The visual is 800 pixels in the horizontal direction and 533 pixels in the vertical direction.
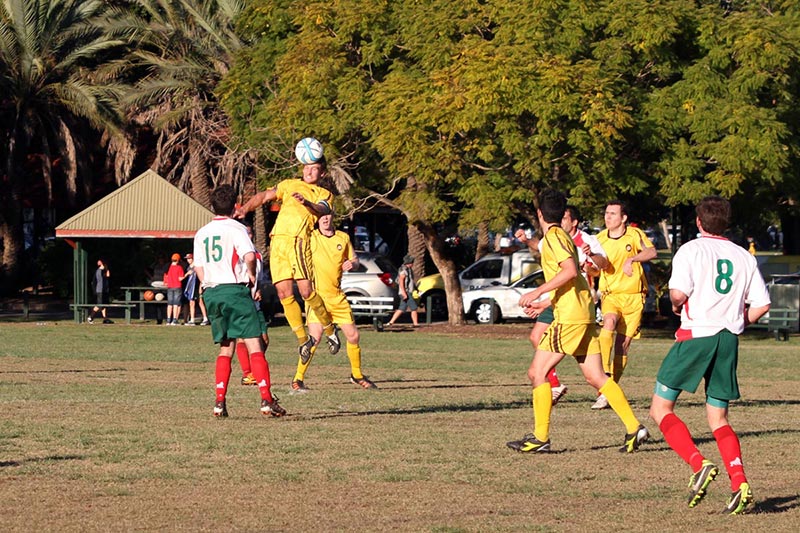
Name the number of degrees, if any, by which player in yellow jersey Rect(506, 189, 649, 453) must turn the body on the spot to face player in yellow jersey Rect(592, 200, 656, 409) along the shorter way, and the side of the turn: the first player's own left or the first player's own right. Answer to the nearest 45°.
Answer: approximately 90° to the first player's own right

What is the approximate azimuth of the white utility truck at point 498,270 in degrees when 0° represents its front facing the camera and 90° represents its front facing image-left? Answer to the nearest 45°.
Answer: approximately 90°

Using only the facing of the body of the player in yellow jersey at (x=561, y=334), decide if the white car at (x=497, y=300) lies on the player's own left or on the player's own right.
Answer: on the player's own right

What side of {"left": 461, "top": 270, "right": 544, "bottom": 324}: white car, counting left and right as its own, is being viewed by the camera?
left

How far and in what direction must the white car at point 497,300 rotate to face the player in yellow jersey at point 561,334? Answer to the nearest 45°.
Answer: approximately 90° to its left

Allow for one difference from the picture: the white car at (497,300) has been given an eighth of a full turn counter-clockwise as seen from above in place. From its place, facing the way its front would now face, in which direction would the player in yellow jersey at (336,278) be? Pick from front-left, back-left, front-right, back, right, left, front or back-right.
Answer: front-left

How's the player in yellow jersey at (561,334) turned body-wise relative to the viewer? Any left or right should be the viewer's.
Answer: facing to the left of the viewer
